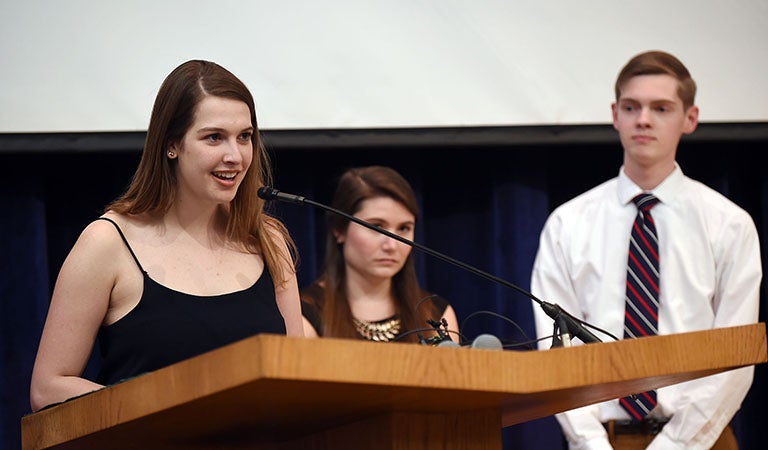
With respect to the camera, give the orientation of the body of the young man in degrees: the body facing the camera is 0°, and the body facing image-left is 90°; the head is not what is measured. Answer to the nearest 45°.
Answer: approximately 0°

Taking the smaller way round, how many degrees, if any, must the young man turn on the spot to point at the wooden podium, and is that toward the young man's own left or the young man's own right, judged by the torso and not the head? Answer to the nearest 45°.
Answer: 0° — they already face it
